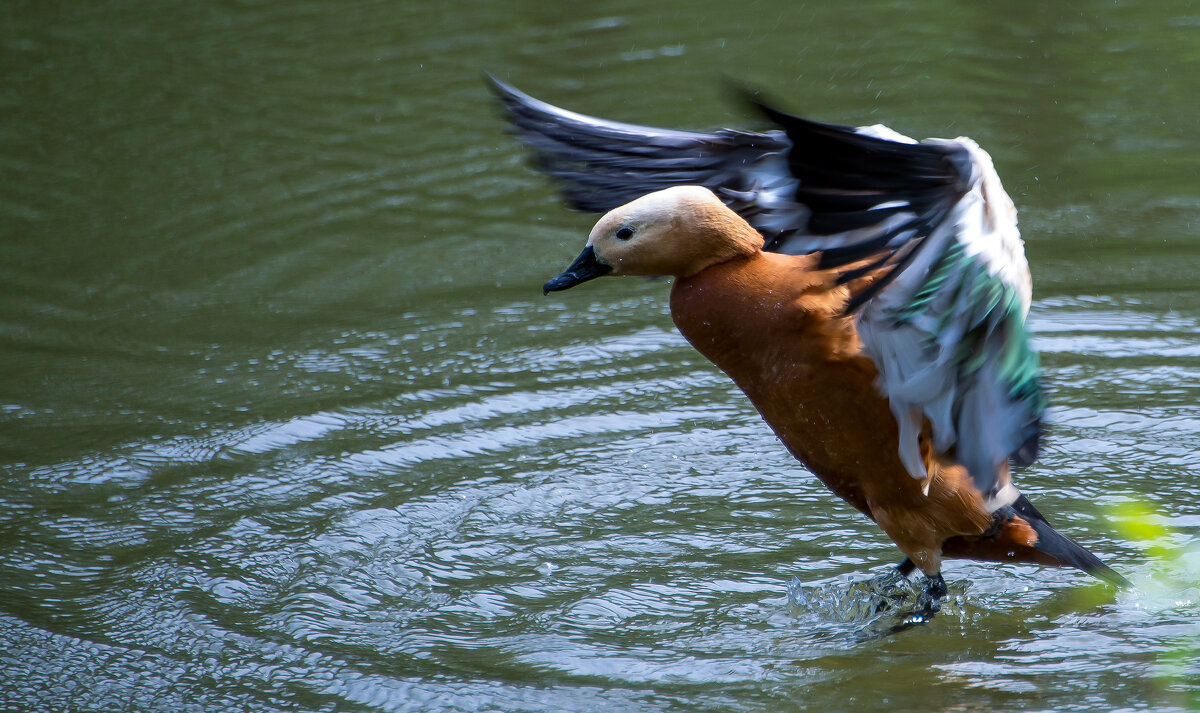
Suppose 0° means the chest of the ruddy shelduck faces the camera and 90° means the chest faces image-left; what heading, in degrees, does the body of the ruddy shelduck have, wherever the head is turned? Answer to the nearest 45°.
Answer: approximately 90°
